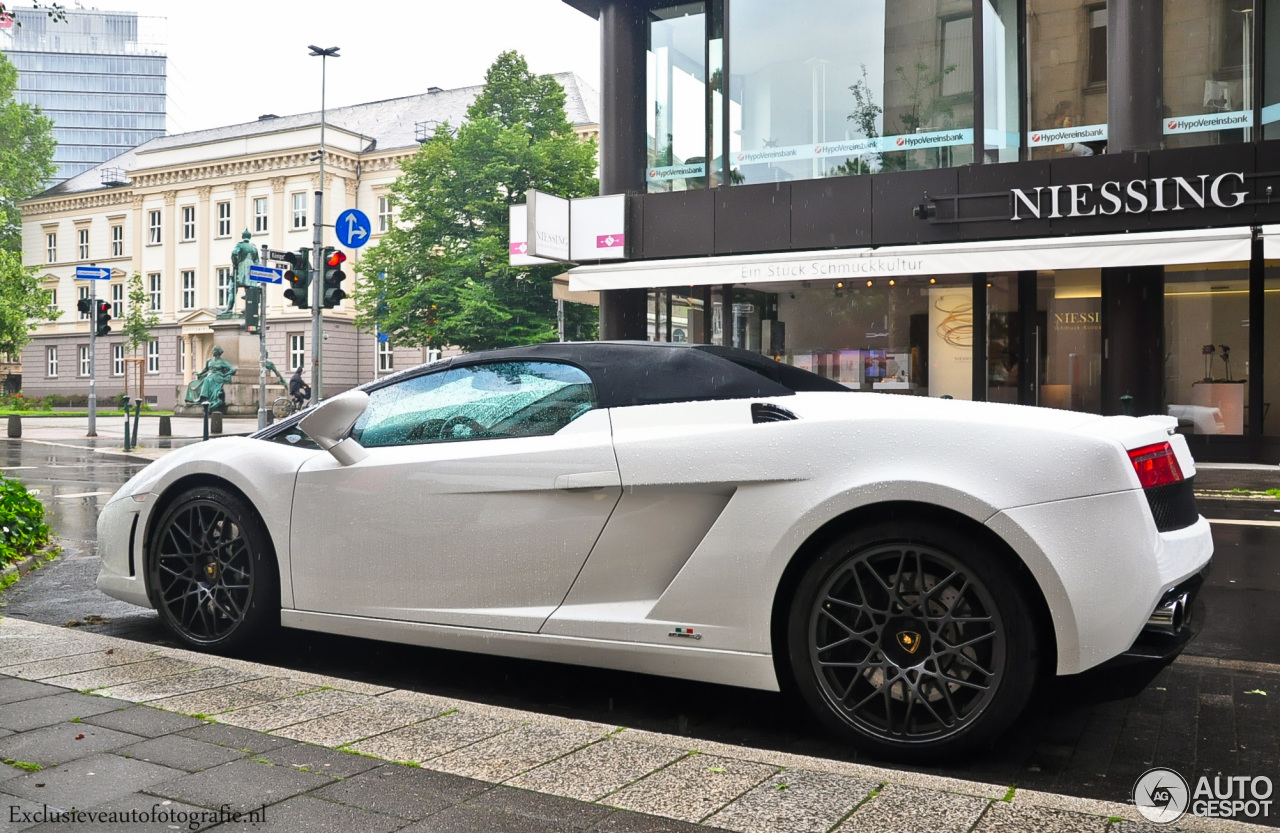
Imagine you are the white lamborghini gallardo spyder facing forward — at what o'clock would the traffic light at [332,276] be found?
The traffic light is roughly at 1 o'clock from the white lamborghini gallardo spyder.

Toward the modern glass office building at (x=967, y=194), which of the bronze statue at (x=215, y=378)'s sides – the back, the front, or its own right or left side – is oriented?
left

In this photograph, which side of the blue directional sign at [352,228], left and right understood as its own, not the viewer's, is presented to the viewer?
front

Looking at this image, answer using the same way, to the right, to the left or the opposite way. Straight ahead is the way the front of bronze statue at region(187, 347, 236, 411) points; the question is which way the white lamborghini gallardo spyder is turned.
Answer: to the right

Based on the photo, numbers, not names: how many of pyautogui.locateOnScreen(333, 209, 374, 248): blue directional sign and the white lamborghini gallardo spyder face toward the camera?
1

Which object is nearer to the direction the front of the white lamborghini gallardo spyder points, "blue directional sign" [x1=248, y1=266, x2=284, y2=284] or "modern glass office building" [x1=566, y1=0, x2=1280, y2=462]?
the blue directional sign

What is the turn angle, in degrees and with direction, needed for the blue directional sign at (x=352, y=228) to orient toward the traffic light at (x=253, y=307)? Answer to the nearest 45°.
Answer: approximately 180°

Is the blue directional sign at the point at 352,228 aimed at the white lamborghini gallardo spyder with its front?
yes

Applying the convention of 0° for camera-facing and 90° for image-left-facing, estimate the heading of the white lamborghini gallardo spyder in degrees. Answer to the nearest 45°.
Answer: approximately 135°

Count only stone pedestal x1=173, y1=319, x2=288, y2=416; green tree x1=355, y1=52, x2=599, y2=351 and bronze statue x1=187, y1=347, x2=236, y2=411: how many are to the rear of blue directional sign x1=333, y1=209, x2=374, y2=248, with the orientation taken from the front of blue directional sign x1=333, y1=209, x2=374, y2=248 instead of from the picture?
3

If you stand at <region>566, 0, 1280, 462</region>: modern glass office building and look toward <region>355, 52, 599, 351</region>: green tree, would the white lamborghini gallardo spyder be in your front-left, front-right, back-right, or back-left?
back-left

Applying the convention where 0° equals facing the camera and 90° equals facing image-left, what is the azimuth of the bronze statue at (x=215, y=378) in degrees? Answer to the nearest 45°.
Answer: approximately 45°

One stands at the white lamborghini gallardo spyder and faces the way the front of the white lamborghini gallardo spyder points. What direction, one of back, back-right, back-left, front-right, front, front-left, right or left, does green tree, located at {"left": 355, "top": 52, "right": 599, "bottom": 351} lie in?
front-right

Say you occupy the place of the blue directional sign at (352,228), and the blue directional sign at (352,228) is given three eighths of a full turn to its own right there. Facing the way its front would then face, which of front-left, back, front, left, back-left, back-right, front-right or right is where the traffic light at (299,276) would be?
front

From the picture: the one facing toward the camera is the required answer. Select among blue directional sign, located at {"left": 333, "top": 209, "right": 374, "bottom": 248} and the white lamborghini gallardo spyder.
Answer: the blue directional sign

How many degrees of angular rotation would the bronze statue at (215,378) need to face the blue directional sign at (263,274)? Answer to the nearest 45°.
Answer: approximately 45° to its left
